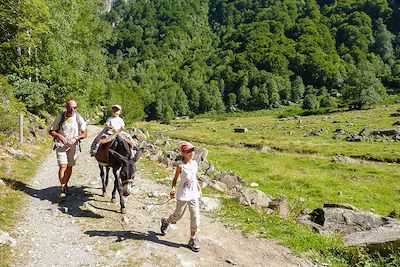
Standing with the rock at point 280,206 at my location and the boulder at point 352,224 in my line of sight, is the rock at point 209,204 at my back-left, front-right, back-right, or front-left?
back-right

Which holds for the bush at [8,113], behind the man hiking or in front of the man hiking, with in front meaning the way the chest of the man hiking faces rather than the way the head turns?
behind

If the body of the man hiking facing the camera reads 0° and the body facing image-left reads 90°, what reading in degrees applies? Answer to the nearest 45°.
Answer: approximately 0°

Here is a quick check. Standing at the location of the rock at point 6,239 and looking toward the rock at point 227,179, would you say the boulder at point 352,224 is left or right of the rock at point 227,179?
right

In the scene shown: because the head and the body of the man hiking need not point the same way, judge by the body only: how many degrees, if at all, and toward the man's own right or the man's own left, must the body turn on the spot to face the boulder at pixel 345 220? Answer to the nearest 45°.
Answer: approximately 90° to the man's own left

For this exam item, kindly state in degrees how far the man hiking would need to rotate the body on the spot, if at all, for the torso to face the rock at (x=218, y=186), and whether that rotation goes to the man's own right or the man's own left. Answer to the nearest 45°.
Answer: approximately 90° to the man's own left

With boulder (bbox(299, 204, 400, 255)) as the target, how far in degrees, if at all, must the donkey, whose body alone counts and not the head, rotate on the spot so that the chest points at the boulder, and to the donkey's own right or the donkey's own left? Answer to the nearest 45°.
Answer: approximately 45° to the donkey's own left

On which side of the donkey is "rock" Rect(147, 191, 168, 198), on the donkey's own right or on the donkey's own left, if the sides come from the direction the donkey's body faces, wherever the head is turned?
on the donkey's own left

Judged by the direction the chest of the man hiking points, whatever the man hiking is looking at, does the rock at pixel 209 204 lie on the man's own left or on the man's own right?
on the man's own left

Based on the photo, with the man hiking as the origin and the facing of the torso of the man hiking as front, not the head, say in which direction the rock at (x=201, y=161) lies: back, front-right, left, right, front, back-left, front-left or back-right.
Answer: back-left

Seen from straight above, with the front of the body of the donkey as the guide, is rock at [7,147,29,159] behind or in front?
behind

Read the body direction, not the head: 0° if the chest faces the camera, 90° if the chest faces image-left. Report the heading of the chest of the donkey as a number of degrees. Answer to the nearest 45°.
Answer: approximately 315°
